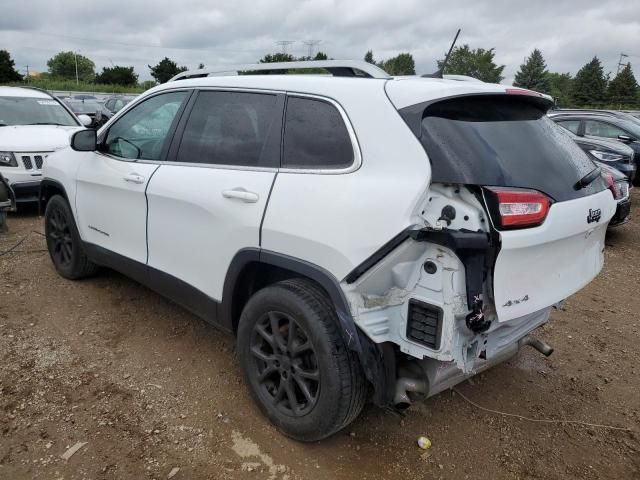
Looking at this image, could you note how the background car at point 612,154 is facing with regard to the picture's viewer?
facing the viewer and to the right of the viewer

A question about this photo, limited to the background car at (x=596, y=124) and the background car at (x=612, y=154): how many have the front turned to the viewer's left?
0

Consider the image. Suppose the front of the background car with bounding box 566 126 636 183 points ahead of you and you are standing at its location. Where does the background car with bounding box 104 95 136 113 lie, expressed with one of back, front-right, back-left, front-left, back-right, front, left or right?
back-right

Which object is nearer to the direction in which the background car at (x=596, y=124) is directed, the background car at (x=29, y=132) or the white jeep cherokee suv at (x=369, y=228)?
the white jeep cherokee suv

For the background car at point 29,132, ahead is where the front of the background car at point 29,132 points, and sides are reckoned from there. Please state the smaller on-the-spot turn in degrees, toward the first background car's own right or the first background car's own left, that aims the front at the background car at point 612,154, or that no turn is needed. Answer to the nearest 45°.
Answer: approximately 45° to the first background car's own left

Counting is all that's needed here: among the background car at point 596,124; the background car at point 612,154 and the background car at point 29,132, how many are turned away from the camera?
0

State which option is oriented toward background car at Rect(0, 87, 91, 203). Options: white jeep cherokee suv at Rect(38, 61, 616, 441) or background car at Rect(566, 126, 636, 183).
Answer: the white jeep cherokee suv

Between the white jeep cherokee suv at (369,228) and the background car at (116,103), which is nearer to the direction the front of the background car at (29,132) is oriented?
the white jeep cherokee suv

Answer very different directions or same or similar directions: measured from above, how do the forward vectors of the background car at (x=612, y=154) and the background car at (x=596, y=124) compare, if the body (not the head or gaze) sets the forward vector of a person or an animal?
same or similar directions

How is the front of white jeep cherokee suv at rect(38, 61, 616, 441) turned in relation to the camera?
facing away from the viewer and to the left of the viewer

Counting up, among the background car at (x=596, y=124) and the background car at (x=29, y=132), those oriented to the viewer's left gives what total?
0

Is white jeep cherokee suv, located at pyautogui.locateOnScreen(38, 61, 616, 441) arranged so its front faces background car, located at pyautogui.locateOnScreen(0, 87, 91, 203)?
yes

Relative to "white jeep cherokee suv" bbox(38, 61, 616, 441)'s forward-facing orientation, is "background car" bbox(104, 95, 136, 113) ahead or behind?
ahead

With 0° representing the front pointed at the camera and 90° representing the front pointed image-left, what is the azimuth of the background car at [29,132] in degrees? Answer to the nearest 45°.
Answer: approximately 315°
